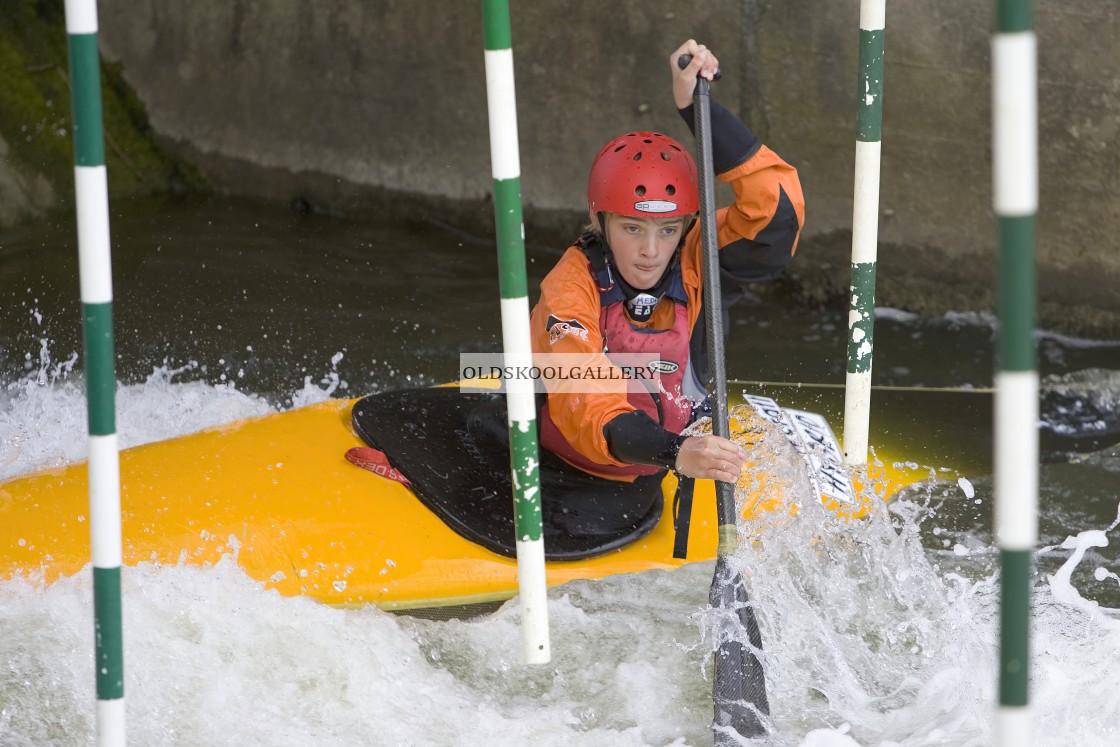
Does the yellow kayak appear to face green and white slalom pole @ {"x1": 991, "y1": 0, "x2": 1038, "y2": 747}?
no

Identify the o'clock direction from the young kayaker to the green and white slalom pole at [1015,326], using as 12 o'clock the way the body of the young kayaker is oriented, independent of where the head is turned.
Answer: The green and white slalom pole is roughly at 1 o'clock from the young kayaker.

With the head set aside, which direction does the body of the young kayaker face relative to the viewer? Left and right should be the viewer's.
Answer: facing the viewer and to the right of the viewer

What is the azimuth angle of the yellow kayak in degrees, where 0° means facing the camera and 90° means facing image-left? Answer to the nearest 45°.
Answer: approximately 90°

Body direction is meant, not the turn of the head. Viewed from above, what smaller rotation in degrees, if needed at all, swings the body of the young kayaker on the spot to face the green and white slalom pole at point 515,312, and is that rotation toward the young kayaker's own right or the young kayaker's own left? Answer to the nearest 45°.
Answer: approximately 45° to the young kayaker's own right

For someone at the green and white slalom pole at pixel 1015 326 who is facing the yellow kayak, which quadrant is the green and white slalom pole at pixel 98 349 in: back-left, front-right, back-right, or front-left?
front-left
